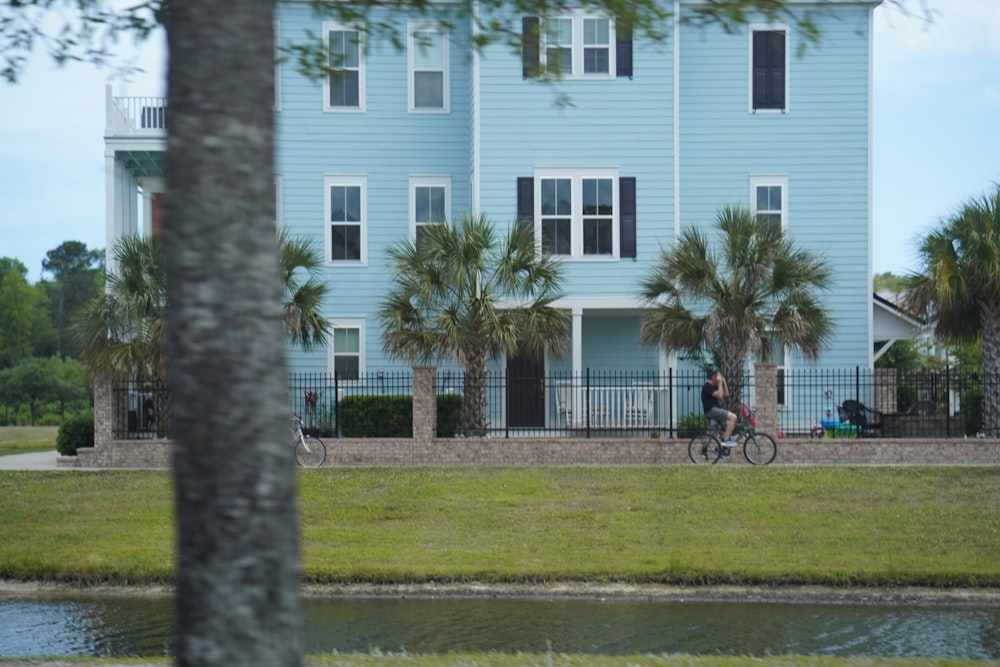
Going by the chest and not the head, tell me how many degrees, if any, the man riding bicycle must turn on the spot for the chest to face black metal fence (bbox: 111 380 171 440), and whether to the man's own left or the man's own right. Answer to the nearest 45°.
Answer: approximately 180°

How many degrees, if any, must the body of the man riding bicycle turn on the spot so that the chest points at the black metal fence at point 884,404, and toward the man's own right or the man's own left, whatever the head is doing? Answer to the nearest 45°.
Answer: approximately 45° to the man's own left

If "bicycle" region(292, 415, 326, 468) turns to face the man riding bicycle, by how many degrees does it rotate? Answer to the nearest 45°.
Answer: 0° — it already faces them

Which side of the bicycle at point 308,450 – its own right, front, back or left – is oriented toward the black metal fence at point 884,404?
front

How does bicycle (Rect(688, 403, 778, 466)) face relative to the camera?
to the viewer's right
